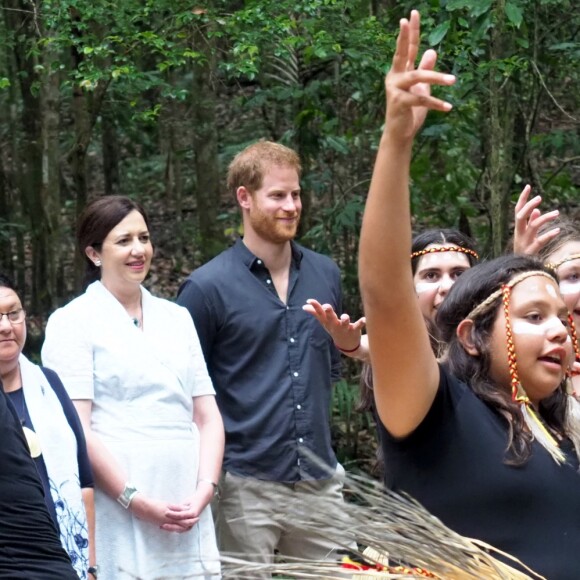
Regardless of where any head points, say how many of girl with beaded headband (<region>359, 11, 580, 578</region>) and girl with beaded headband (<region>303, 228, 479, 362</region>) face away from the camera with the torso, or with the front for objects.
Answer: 0

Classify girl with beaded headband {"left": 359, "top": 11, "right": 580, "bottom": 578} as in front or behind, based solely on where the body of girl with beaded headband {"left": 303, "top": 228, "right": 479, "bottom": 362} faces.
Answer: in front

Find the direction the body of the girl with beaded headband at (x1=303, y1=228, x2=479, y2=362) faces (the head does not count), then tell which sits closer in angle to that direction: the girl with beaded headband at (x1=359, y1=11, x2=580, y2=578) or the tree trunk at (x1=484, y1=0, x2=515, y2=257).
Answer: the girl with beaded headband

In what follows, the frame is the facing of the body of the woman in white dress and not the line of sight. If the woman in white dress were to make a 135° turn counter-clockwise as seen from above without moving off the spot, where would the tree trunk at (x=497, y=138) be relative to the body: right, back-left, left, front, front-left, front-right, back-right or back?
front-right

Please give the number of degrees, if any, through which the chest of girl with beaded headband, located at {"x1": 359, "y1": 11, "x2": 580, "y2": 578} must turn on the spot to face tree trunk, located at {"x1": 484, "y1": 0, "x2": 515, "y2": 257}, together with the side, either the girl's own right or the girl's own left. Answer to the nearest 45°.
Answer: approximately 135° to the girl's own left

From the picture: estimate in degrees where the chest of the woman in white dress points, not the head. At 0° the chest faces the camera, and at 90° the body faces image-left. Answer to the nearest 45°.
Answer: approximately 315°

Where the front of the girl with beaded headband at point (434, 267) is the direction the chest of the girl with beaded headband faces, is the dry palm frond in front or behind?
in front

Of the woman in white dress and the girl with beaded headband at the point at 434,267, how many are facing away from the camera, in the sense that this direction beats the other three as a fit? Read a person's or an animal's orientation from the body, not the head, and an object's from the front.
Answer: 0

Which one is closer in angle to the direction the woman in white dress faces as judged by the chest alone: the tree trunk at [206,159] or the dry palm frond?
the dry palm frond

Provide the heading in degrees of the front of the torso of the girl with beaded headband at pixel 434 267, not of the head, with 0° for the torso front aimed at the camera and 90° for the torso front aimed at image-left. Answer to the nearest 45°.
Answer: approximately 0°
